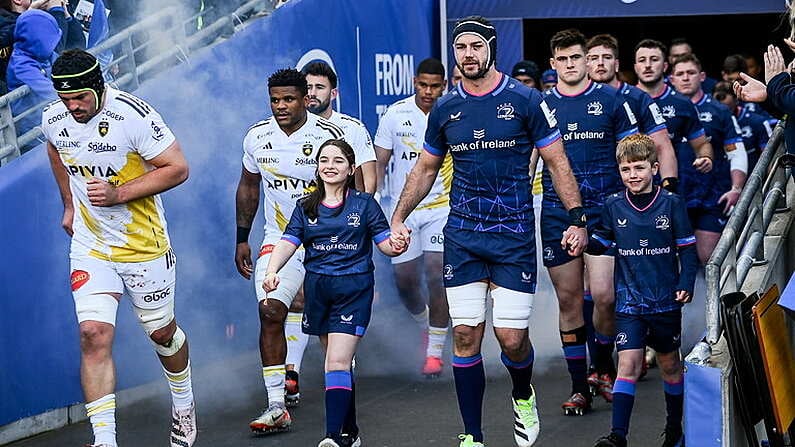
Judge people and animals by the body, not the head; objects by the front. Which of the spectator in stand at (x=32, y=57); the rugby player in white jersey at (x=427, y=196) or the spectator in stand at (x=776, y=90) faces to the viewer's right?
the spectator in stand at (x=32, y=57)

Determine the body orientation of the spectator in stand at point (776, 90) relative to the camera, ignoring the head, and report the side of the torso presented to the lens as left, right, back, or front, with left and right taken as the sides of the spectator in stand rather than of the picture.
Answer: left

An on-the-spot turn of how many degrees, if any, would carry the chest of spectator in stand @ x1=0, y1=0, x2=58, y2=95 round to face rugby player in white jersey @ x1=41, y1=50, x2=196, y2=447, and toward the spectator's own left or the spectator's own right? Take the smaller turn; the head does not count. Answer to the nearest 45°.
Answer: approximately 90° to the spectator's own right

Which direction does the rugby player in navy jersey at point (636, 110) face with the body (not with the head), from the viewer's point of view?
toward the camera

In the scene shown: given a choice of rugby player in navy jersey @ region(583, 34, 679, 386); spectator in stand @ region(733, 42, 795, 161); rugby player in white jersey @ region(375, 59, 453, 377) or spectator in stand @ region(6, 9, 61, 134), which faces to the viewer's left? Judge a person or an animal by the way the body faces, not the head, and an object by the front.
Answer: spectator in stand @ region(733, 42, 795, 161)

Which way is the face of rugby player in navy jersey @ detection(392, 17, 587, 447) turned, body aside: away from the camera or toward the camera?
toward the camera

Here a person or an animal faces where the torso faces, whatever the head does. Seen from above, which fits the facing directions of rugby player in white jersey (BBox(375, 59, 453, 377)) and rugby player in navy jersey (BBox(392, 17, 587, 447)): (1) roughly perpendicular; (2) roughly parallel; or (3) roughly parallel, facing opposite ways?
roughly parallel

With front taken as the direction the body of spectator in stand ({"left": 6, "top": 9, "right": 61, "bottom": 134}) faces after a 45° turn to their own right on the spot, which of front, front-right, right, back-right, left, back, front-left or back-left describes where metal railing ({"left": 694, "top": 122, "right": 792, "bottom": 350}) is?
front

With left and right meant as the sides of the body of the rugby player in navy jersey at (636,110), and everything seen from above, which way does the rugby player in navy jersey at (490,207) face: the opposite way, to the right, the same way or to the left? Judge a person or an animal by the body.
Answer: the same way

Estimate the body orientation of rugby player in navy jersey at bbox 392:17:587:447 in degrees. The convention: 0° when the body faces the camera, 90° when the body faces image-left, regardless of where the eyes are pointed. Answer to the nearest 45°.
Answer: approximately 0°

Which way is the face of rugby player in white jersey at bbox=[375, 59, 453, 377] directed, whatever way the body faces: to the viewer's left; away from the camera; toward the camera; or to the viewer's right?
toward the camera

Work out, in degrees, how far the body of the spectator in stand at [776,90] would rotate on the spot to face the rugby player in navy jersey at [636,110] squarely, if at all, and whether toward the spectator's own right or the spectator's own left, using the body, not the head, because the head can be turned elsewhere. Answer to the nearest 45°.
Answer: approximately 45° to the spectator's own right

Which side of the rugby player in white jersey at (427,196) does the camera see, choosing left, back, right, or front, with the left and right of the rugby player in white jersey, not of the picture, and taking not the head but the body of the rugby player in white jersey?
front

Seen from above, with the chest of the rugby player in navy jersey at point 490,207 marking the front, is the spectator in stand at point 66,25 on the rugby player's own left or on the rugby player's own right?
on the rugby player's own right
